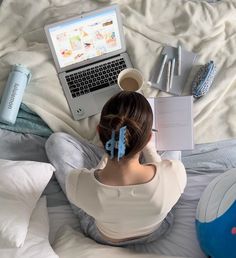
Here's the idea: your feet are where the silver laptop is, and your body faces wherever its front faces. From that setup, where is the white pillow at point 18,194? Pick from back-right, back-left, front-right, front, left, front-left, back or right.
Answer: front-right

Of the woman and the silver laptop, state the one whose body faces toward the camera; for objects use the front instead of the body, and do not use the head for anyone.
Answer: the silver laptop

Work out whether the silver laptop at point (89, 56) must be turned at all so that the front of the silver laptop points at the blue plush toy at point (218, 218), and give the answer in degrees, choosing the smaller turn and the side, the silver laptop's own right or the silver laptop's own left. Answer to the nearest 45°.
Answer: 0° — it already faces it

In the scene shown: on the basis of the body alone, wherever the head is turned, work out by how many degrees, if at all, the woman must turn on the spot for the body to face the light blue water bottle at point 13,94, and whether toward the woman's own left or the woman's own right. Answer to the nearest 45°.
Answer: approximately 45° to the woman's own left

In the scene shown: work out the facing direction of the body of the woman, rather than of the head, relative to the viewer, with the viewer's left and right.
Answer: facing away from the viewer

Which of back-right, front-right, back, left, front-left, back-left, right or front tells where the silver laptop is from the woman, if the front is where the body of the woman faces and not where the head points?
front

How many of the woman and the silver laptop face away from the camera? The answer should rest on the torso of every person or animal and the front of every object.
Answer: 1

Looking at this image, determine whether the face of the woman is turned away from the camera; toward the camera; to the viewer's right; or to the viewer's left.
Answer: away from the camera

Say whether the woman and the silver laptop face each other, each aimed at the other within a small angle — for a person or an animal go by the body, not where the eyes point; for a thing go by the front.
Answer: yes

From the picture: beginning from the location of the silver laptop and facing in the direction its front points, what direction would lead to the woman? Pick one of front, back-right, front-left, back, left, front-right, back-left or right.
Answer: front

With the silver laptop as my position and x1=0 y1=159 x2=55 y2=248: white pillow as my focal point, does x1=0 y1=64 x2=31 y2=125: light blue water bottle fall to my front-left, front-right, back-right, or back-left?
front-right

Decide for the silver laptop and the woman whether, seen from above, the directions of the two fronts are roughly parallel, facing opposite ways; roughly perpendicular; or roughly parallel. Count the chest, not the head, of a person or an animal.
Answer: roughly parallel, facing opposite ways

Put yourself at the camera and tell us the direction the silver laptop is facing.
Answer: facing the viewer
